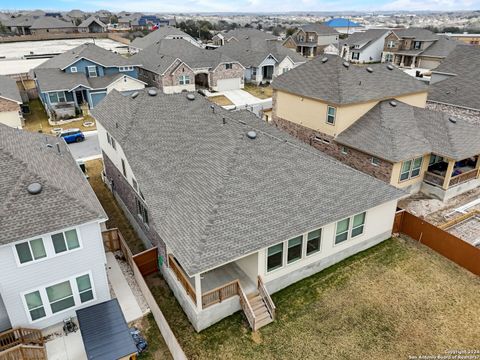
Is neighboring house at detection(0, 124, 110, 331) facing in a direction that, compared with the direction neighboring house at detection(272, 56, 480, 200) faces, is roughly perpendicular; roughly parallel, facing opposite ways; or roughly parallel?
roughly parallel

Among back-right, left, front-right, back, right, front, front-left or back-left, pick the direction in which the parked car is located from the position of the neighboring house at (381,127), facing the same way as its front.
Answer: front-left

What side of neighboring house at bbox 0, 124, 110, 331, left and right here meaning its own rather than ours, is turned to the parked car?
front

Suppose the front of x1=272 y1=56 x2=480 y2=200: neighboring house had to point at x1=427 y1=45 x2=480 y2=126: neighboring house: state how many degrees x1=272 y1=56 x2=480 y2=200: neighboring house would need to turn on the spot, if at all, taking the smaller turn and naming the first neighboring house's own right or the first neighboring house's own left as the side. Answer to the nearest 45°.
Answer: approximately 90° to the first neighboring house's own right

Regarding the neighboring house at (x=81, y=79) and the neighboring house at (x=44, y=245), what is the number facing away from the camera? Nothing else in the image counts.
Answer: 1

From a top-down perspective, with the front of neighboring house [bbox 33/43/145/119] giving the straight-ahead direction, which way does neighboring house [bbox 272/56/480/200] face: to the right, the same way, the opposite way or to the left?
the opposite way

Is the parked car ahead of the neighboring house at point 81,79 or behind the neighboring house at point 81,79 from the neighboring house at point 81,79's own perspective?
ahead

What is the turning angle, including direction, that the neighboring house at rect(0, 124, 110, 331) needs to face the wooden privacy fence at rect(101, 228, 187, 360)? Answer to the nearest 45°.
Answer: approximately 90° to its right

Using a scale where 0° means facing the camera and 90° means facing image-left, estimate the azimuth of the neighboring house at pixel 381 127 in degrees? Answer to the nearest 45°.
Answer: approximately 135°

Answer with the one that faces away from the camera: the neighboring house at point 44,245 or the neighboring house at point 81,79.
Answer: the neighboring house at point 44,245

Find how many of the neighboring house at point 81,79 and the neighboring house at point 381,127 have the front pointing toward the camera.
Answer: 1

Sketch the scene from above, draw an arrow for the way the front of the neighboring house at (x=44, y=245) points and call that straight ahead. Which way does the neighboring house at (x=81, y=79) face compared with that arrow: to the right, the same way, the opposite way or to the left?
the opposite way

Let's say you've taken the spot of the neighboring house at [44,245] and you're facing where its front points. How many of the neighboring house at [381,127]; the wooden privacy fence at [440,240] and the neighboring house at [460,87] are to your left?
0

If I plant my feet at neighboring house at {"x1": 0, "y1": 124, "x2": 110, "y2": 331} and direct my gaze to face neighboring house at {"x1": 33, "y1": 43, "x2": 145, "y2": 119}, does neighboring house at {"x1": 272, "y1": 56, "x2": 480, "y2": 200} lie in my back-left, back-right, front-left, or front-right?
front-right

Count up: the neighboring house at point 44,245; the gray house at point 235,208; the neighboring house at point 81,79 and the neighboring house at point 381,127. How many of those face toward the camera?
1

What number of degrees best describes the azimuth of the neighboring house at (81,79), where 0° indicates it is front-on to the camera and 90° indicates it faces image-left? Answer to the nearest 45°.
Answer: approximately 0°

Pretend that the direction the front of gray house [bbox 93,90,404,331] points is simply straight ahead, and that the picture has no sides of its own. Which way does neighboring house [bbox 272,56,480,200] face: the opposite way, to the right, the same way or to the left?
the same way

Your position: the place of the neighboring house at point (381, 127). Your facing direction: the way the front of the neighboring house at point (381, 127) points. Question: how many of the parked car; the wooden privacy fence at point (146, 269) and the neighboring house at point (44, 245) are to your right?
0

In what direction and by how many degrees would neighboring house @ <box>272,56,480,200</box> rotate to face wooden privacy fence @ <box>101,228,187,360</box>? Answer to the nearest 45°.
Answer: approximately 90° to its left

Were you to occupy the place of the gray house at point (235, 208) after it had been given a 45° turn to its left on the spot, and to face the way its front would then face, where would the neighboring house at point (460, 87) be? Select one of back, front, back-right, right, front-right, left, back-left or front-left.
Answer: back-right

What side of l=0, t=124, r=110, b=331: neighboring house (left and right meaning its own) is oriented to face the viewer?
back
